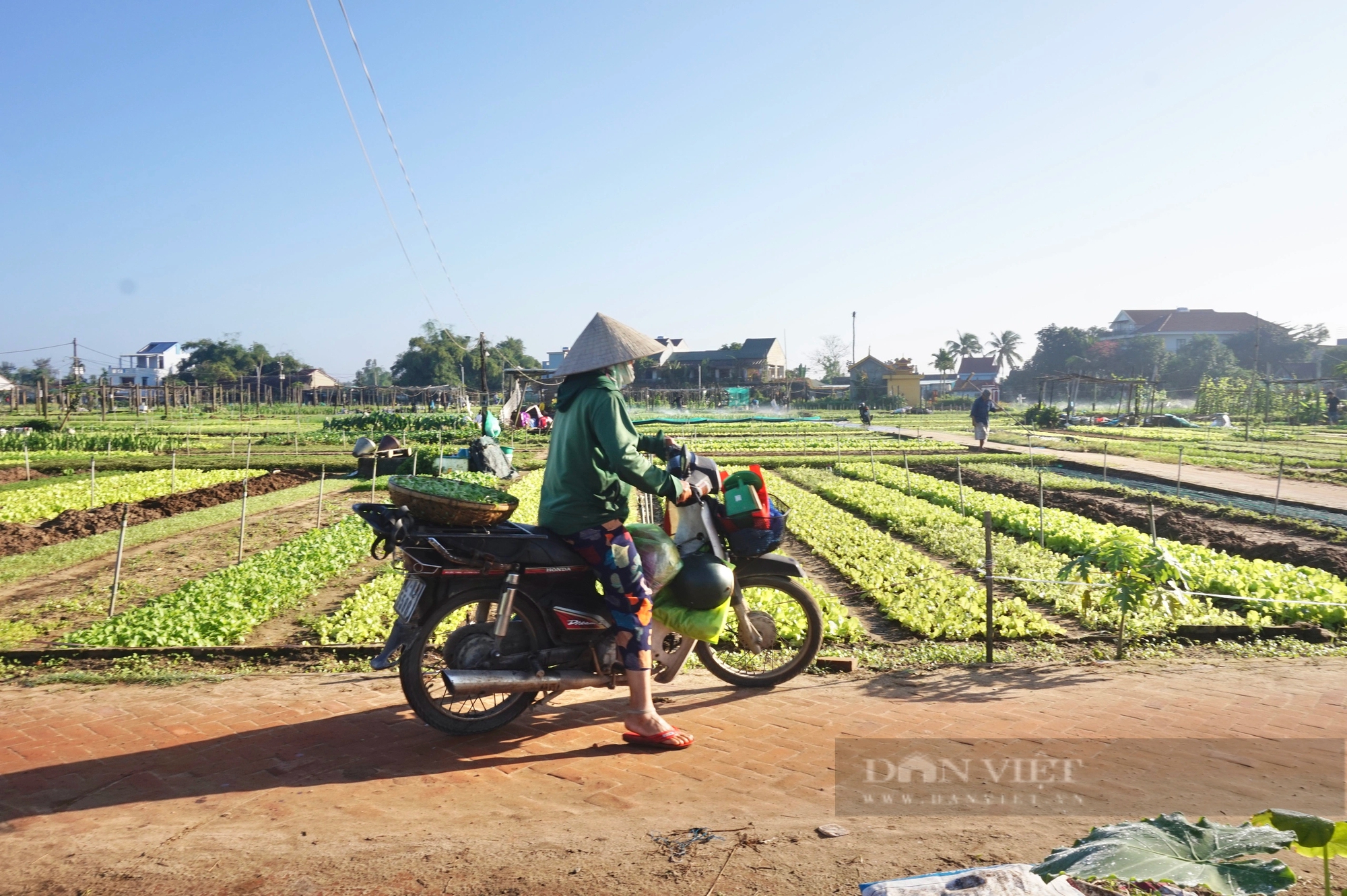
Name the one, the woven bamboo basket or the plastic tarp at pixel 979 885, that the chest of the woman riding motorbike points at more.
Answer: the plastic tarp

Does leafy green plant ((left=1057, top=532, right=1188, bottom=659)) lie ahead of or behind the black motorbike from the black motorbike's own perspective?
ahead

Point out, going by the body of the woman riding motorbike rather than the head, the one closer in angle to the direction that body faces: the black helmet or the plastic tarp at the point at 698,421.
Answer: the black helmet

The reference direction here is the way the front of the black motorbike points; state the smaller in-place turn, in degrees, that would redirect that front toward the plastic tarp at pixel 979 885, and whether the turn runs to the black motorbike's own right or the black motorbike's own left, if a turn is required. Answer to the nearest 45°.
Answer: approximately 45° to the black motorbike's own right

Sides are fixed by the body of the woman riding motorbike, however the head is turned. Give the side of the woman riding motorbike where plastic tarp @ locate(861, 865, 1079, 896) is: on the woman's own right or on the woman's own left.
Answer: on the woman's own right

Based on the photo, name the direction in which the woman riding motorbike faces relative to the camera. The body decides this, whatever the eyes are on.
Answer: to the viewer's right

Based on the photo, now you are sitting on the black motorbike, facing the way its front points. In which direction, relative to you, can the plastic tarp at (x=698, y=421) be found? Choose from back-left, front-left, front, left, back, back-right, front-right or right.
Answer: left

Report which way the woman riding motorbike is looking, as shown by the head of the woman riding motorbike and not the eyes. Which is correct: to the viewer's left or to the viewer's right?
to the viewer's right

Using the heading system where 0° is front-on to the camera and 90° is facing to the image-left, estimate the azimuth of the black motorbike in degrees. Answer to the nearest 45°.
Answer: approximately 270°
